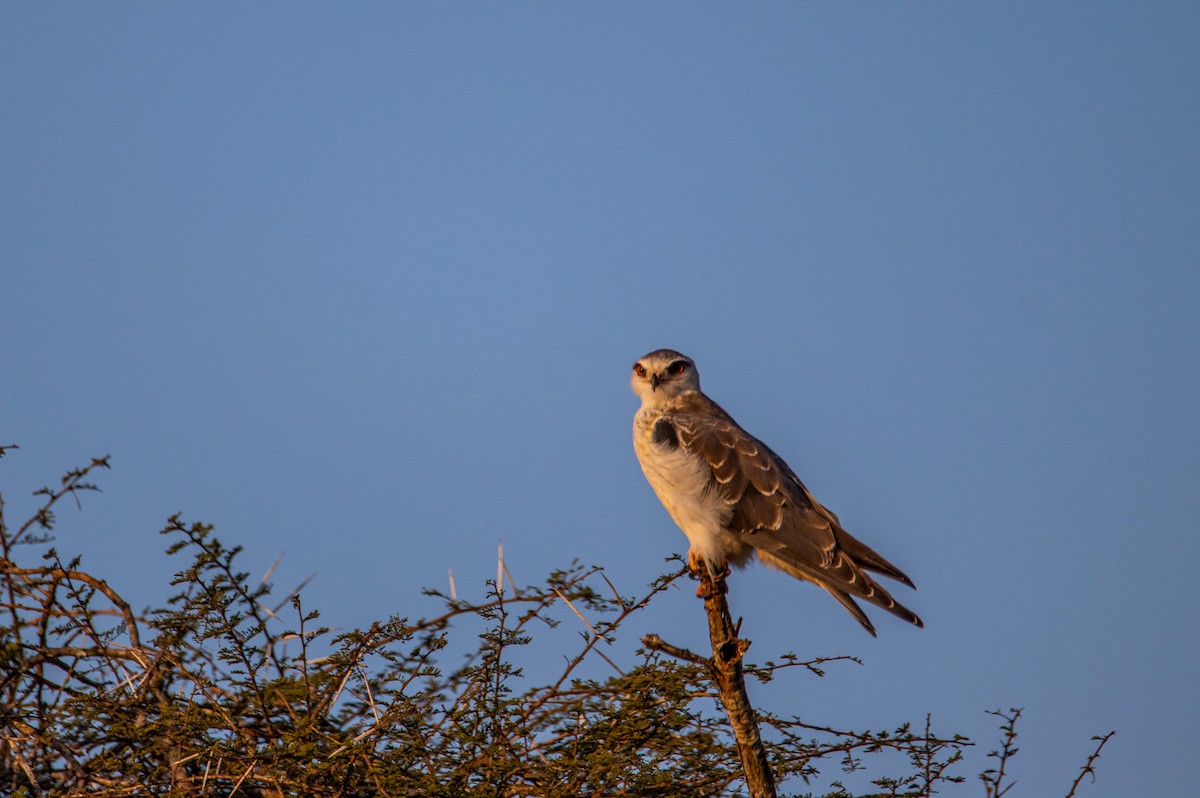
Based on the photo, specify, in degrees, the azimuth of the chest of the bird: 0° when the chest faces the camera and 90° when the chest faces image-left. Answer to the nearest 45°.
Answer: approximately 90°
